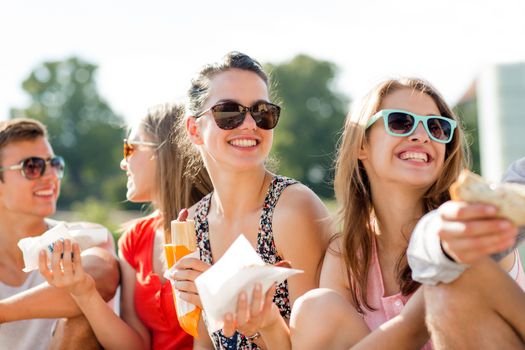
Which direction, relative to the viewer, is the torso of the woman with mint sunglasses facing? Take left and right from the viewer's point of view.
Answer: facing the viewer and to the right of the viewer

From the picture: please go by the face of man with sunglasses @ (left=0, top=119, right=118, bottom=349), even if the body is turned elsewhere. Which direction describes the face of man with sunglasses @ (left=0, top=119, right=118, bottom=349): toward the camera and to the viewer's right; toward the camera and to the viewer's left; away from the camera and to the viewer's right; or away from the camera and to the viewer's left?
toward the camera and to the viewer's right

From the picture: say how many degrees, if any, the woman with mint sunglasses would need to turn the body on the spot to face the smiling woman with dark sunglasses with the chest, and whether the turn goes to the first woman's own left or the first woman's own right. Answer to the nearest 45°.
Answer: approximately 135° to the first woman's own right

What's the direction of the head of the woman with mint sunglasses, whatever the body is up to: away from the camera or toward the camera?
toward the camera

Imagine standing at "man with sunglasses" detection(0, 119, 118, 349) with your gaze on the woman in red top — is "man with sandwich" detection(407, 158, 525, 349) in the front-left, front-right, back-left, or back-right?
front-right

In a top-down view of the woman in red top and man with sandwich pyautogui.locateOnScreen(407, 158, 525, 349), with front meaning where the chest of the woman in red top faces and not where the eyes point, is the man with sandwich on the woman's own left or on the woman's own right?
on the woman's own left

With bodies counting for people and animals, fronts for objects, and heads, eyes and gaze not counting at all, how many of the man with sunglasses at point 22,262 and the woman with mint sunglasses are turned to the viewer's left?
0

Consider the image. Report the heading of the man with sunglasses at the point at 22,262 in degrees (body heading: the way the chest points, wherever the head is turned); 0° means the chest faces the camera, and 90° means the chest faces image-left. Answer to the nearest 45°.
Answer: approximately 315°
